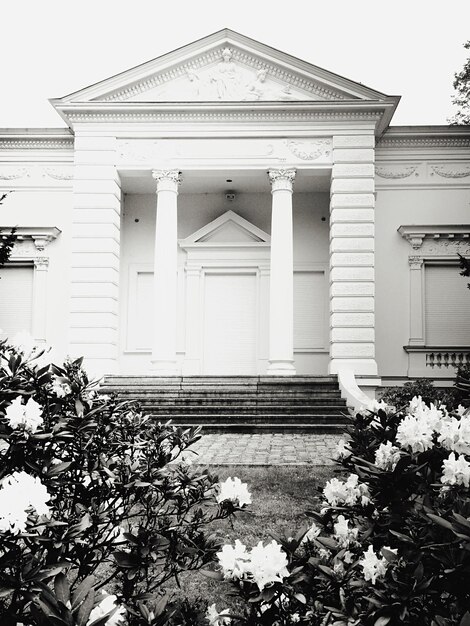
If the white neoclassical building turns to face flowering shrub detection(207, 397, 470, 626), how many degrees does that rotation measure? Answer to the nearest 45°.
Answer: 0° — it already faces it

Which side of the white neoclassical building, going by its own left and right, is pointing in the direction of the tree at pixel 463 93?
left

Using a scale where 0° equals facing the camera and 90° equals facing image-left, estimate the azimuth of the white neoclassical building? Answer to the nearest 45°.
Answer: approximately 0°
